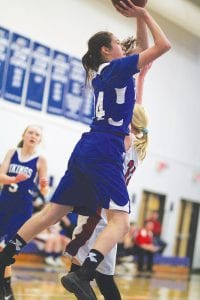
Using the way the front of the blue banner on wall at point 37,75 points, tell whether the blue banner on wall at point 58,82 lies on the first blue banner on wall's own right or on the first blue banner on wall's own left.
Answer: on the first blue banner on wall's own left

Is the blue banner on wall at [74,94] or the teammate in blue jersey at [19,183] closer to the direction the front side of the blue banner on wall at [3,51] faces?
the teammate in blue jersey

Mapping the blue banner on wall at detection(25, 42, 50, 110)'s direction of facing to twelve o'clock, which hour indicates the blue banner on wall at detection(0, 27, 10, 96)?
the blue banner on wall at detection(0, 27, 10, 96) is roughly at 3 o'clock from the blue banner on wall at detection(25, 42, 50, 110).

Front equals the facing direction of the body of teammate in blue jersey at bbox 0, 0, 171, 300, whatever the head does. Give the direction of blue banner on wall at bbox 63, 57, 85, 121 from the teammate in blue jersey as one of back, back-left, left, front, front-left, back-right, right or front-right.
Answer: front-left

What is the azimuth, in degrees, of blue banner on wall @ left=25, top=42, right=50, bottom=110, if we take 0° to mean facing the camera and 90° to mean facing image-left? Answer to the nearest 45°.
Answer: approximately 315°

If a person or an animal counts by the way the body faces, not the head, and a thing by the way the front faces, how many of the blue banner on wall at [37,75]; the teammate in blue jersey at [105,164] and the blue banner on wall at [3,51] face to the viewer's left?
0

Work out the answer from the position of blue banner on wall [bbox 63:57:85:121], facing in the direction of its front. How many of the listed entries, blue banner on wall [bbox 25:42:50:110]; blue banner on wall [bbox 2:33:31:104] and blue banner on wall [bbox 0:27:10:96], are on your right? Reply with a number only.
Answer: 3

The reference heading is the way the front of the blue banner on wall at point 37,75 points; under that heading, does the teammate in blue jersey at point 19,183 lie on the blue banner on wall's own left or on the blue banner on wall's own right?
on the blue banner on wall's own right

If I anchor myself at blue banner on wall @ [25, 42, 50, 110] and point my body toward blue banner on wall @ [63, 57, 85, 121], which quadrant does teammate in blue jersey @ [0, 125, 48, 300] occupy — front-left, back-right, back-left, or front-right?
back-right

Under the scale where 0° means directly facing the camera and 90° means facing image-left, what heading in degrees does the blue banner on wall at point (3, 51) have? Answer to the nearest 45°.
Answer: approximately 315°

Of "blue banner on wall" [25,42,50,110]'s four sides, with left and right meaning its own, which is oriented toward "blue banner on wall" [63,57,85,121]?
left

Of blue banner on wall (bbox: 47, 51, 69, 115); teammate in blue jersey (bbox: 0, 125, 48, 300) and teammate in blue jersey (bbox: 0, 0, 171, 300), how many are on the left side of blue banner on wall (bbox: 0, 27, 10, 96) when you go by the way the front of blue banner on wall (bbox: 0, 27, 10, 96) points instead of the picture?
1

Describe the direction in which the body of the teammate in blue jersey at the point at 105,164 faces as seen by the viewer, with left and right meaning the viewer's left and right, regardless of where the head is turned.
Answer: facing away from the viewer and to the right of the viewer

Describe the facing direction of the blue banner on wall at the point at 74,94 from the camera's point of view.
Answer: facing the viewer and to the right of the viewer

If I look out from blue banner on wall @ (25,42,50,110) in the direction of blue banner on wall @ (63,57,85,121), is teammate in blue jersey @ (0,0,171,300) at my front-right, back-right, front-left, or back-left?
back-right

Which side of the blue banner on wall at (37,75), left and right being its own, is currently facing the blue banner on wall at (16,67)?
right

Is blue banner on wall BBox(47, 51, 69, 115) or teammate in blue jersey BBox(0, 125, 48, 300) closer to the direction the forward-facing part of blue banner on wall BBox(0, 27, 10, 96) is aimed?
the teammate in blue jersey
